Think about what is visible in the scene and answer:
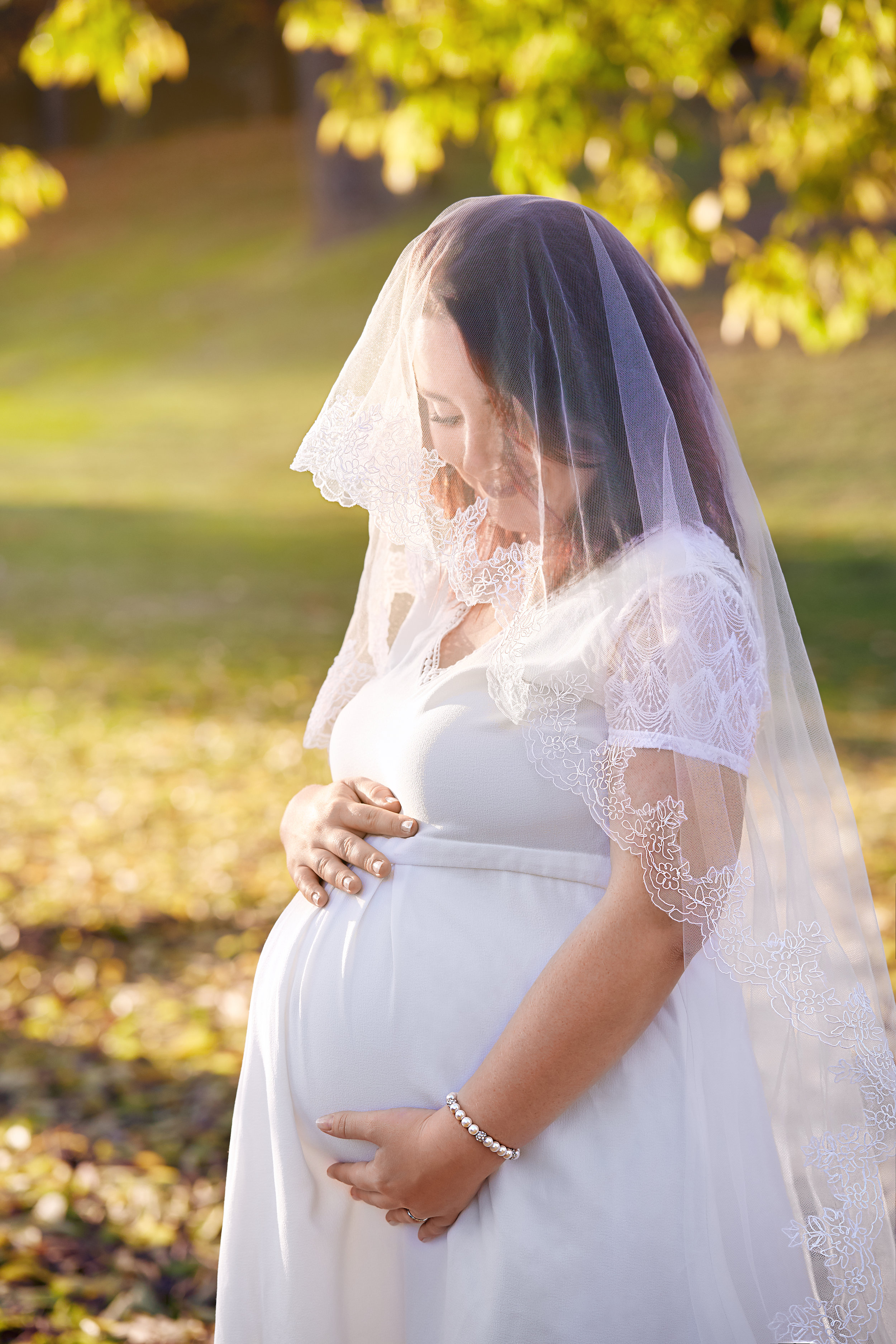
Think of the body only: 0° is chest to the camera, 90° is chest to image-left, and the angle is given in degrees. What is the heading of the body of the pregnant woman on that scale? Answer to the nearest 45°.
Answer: approximately 45°
